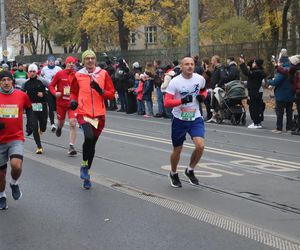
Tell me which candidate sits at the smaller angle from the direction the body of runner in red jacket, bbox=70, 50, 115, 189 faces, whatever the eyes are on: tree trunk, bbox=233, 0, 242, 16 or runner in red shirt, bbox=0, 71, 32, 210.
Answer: the runner in red shirt

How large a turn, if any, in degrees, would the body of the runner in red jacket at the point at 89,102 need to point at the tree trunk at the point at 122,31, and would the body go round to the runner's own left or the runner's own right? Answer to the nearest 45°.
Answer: approximately 180°

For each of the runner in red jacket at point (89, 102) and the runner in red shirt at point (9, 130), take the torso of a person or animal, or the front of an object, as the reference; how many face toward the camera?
2

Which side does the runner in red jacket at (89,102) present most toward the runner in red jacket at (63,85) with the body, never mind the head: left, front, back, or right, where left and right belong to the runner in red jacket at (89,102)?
back

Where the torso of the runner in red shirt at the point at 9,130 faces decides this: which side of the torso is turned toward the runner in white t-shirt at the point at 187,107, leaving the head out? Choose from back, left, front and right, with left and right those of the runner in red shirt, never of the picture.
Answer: left

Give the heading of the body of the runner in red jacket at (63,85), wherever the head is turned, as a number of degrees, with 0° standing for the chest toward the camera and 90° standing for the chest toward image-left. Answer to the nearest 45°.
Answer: approximately 315°

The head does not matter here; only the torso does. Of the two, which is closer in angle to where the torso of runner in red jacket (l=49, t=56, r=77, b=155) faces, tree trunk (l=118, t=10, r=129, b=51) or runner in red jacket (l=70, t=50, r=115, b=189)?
the runner in red jacket

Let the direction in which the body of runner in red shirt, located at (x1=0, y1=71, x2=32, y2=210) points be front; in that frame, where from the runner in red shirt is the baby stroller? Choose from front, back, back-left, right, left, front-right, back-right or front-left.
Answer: back-left

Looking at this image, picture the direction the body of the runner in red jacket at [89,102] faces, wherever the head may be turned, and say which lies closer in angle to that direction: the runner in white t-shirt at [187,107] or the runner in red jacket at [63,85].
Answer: the runner in white t-shirt

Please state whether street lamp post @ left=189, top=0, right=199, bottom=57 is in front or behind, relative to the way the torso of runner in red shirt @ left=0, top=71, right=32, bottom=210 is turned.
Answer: behind

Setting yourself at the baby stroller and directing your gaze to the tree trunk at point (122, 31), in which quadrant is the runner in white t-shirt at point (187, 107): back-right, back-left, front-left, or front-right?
back-left
